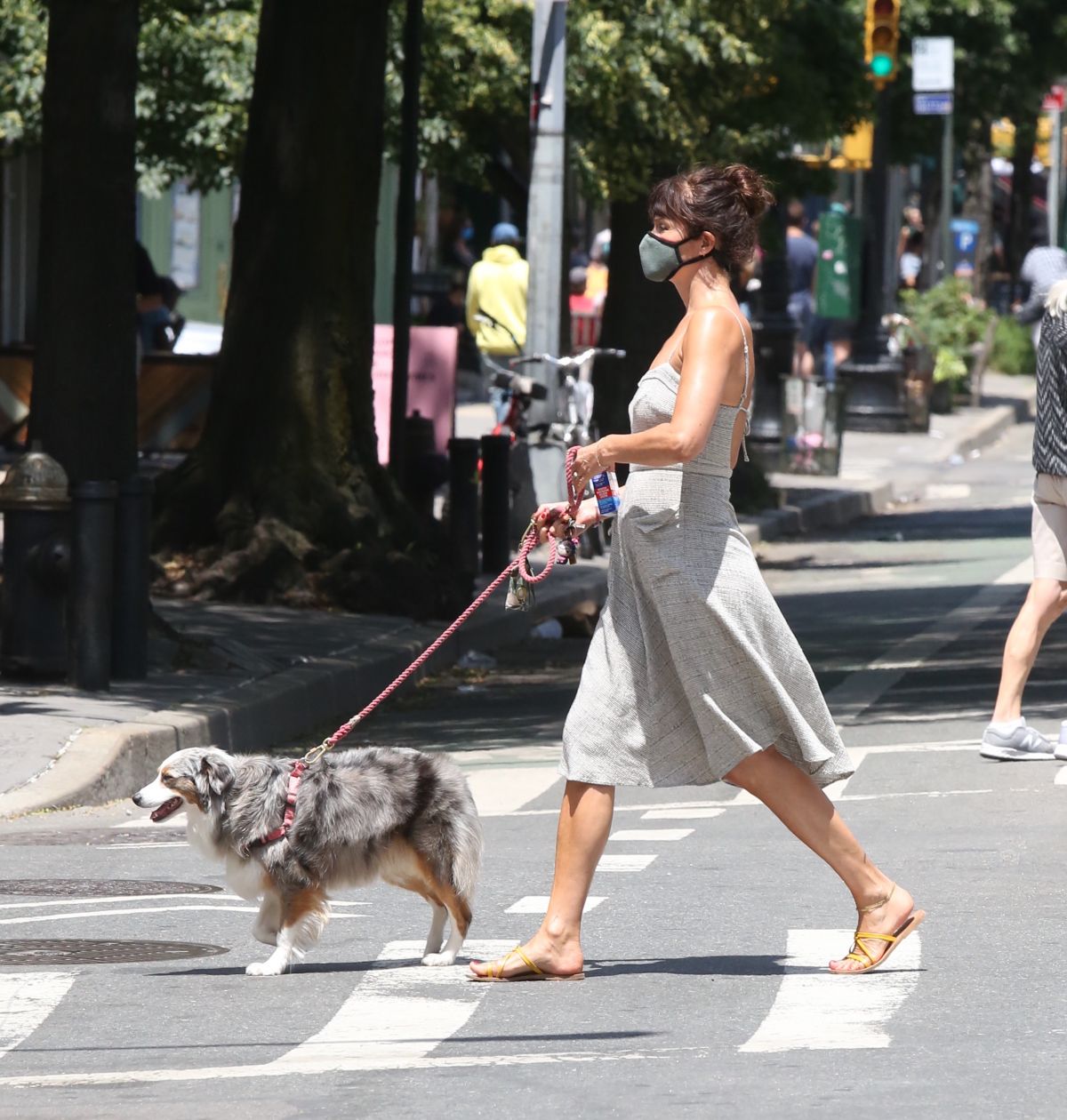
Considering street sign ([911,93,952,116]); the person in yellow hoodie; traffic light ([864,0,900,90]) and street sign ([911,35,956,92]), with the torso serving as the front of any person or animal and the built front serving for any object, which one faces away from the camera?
the person in yellow hoodie

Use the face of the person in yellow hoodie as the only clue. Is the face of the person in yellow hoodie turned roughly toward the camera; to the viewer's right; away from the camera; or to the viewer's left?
away from the camera

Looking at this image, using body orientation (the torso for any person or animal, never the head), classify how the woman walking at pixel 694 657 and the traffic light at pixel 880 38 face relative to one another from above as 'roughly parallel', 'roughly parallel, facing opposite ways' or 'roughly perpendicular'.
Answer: roughly perpendicular

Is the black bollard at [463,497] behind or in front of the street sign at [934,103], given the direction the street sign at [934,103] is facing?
in front

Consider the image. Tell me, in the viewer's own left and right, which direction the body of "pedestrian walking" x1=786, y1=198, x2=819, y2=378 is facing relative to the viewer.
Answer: facing away from the viewer

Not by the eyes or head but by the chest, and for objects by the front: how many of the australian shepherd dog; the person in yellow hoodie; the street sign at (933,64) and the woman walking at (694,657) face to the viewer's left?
2

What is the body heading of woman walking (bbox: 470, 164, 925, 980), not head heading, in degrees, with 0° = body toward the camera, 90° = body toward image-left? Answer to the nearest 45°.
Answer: approximately 90°

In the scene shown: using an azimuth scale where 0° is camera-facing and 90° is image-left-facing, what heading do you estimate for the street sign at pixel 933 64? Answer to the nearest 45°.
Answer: approximately 0°

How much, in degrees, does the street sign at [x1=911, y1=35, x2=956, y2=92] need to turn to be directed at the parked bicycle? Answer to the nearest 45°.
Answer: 0° — it already faces it

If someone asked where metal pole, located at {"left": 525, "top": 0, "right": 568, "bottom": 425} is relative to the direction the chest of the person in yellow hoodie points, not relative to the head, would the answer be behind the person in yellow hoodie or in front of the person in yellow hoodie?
behind

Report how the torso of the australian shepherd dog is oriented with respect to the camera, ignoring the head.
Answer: to the viewer's left
